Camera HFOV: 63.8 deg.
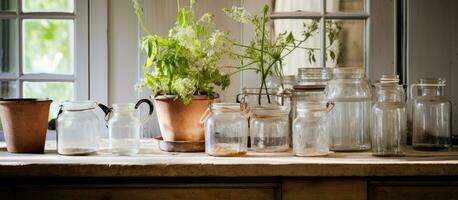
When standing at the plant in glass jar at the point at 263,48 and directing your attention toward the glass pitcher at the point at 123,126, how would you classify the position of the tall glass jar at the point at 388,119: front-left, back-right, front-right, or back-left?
back-left

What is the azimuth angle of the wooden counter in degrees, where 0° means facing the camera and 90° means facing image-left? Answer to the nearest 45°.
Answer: approximately 0°

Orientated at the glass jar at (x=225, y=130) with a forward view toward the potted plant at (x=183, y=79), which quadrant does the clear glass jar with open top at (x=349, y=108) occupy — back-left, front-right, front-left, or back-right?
back-right
